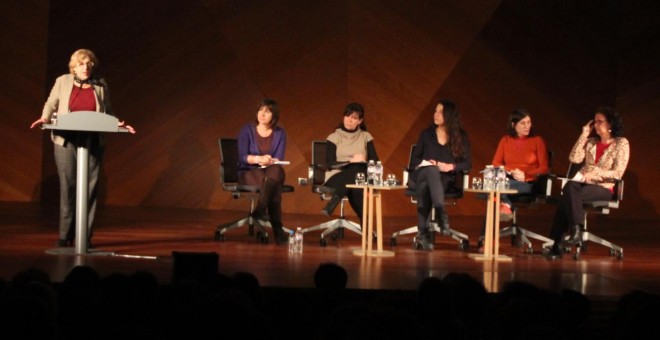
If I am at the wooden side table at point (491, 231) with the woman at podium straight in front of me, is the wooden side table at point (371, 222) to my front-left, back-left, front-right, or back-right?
front-right

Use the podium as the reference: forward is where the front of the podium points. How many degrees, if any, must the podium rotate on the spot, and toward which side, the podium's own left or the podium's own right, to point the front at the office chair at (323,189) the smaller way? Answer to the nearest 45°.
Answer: approximately 135° to the podium's own left

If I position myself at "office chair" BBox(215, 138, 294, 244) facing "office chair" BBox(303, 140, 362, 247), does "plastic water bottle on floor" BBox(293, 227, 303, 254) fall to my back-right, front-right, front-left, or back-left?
front-right

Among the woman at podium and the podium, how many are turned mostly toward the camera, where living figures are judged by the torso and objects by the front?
2

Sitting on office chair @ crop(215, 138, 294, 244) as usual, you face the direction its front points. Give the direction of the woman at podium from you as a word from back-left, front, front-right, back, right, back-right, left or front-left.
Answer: right

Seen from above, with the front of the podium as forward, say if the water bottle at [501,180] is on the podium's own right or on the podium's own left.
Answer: on the podium's own left

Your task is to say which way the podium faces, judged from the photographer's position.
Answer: facing the viewer

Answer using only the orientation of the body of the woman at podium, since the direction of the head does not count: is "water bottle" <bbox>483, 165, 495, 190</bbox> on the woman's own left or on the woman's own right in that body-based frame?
on the woman's own left

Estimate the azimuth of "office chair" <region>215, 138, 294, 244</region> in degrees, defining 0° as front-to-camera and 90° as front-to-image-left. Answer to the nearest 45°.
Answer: approximately 315°

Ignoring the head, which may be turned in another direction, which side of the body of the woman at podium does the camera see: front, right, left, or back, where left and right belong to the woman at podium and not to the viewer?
front

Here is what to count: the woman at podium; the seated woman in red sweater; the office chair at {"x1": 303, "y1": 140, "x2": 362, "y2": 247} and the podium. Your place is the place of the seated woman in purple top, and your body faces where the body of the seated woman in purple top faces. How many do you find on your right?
2

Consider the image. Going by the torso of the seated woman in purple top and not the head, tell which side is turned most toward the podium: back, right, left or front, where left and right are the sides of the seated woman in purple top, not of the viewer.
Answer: right

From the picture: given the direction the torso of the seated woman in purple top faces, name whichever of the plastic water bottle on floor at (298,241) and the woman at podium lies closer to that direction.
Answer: the plastic water bottle on floor
